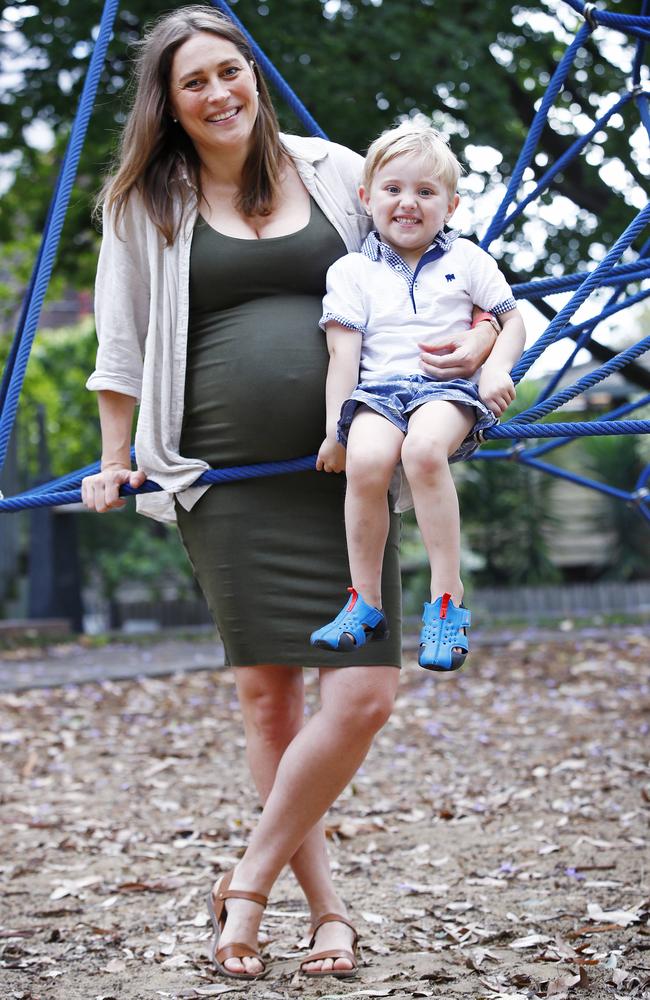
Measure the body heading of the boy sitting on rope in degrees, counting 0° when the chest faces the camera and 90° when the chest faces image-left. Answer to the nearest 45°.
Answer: approximately 0°

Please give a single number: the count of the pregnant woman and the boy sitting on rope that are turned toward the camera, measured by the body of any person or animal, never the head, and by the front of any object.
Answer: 2

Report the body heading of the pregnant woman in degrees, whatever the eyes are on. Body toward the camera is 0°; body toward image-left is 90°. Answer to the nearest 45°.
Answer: approximately 0°
